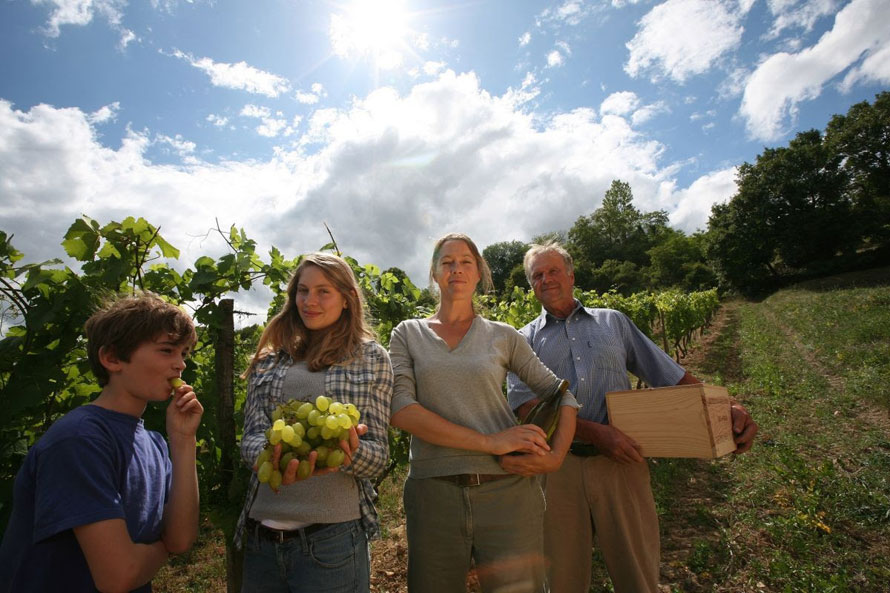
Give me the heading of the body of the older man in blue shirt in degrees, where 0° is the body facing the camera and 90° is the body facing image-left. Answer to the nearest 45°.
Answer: approximately 0°

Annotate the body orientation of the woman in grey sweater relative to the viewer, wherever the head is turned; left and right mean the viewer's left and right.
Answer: facing the viewer

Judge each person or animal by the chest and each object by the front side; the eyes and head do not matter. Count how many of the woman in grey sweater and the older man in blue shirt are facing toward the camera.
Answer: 2

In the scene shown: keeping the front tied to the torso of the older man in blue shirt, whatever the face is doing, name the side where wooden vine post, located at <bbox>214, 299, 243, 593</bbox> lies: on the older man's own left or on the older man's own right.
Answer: on the older man's own right

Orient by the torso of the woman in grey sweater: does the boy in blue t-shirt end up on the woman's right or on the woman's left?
on the woman's right

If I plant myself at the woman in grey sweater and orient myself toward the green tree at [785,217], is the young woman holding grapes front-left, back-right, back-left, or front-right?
back-left

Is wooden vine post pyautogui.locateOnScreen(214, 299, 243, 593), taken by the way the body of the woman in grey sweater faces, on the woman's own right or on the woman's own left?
on the woman's own right

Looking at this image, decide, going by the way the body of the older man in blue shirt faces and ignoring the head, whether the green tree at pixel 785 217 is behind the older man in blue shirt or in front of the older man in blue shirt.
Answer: behind

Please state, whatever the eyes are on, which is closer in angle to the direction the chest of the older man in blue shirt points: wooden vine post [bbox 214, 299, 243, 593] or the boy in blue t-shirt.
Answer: the boy in blue t-shirt

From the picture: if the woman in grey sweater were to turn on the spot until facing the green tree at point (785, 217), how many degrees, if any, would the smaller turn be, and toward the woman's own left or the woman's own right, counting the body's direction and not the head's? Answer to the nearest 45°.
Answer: approximately 135° to the woman's own left
